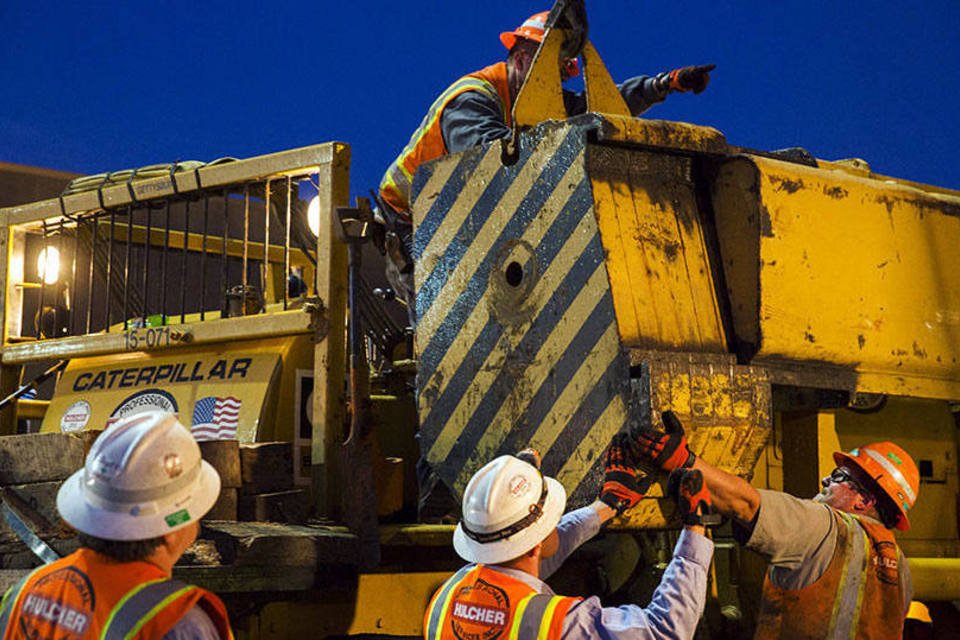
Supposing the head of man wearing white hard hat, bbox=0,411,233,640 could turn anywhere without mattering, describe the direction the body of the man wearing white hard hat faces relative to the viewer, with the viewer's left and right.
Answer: facing away from the viewer and to the right of the viewer

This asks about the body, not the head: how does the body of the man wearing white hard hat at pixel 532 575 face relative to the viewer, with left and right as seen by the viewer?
facing away from the viewer and to the right of the viewer

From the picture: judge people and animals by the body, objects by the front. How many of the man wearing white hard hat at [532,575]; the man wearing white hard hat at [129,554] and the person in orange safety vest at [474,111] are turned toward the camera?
0

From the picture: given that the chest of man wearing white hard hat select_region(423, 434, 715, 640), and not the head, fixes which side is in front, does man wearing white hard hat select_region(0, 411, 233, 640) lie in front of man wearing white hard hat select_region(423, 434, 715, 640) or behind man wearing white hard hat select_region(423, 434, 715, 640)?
behind

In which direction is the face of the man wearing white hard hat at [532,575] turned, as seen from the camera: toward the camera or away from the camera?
away from the camera

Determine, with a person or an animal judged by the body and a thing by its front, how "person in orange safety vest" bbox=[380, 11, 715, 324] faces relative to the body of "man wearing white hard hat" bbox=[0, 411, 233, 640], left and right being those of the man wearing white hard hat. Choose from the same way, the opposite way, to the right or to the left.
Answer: to the right

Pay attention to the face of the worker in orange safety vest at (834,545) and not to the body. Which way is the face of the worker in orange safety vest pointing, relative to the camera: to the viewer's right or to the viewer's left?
to the viewer's left

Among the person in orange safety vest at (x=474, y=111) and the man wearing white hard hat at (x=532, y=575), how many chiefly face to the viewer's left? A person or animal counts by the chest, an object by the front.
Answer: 0

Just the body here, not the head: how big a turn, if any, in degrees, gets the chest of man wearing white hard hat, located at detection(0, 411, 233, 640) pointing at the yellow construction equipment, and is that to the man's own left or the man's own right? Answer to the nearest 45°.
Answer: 0° — they already face it

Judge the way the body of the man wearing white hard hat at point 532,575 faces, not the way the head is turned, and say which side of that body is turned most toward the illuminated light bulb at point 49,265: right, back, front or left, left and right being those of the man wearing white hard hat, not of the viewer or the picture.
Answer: left

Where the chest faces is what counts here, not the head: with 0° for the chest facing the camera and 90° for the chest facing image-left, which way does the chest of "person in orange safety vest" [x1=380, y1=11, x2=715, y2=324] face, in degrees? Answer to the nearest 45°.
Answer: approximately 270°

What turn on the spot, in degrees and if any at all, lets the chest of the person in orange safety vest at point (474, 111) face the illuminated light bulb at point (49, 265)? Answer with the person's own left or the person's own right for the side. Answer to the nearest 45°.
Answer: approximately 180°
